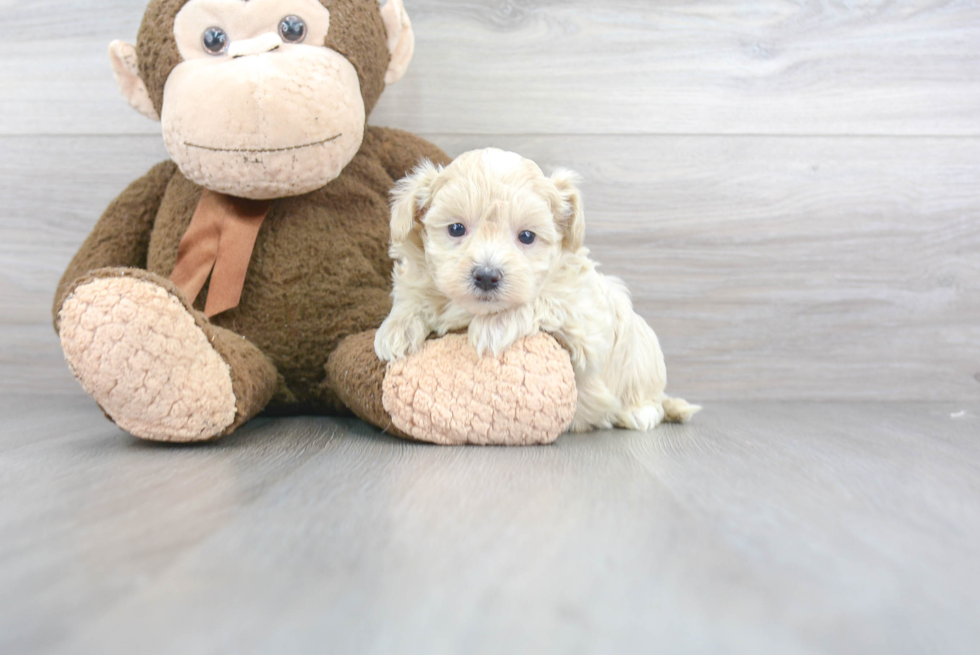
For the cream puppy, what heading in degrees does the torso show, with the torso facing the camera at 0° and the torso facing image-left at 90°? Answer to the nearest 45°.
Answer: approximately 45°

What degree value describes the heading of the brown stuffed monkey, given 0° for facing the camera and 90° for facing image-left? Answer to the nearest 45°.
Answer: approximately 0°
